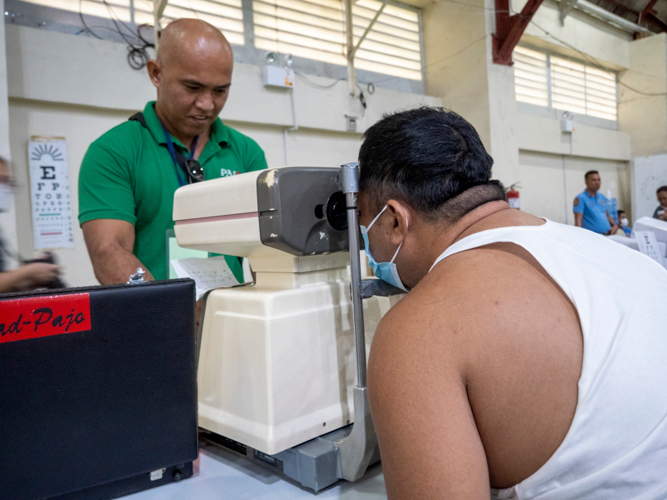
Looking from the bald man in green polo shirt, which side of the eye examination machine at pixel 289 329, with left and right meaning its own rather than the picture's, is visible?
back

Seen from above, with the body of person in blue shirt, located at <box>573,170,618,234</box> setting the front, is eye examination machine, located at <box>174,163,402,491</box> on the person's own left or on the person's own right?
on the person's own right

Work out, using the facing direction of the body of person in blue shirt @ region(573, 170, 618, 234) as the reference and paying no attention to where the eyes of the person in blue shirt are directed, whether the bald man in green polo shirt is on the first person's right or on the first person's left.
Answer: on the first person's right

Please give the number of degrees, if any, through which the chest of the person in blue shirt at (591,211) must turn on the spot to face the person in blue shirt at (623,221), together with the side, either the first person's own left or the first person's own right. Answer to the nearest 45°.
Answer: approximately 135° to the first person's own left

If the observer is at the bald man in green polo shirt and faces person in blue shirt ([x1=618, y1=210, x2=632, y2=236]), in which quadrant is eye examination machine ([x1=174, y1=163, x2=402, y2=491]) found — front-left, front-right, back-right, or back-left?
back-right

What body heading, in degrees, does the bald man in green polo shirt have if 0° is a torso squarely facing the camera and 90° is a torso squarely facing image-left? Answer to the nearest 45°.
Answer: approximately 315°

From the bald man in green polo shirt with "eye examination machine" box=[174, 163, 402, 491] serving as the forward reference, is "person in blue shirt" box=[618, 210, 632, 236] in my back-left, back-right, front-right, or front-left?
back-left

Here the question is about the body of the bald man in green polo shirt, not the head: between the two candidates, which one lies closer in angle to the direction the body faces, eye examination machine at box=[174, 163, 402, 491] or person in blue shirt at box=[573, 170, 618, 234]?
the eye examination machine

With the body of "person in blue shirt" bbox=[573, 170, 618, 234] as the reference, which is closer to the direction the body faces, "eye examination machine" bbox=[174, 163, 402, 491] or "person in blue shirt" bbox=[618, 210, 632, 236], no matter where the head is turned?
the eye examination machine

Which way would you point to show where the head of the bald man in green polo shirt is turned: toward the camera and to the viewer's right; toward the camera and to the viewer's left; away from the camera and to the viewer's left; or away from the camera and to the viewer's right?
toward the camera and to the viewer's right
